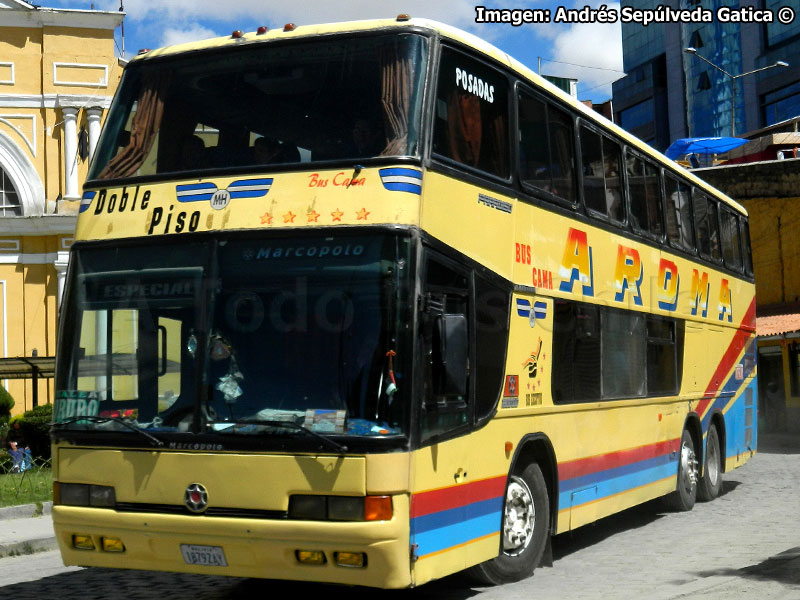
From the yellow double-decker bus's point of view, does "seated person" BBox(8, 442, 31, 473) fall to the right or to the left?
on its right

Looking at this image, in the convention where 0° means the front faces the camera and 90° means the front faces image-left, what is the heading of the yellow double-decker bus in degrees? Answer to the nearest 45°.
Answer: approximately 45°

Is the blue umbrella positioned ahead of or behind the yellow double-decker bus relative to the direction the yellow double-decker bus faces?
behind
